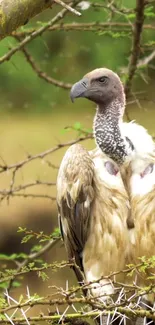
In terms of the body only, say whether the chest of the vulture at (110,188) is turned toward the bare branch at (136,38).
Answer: no

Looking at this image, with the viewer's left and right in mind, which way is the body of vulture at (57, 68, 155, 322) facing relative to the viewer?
facing the viewer
